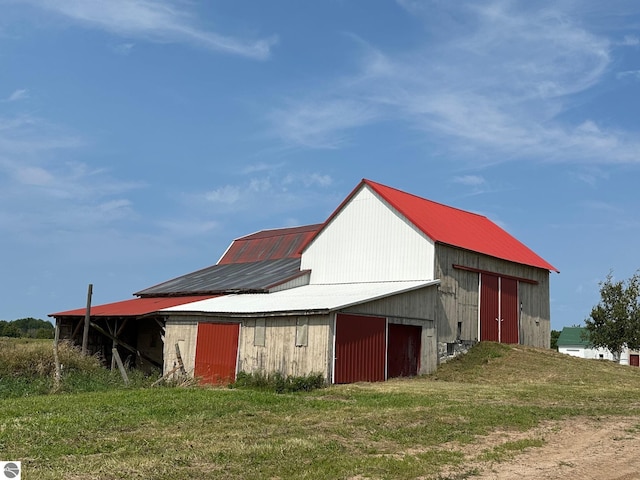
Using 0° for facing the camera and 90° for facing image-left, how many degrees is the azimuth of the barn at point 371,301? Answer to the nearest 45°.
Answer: approximately 315°

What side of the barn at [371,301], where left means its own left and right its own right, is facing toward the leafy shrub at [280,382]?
right
